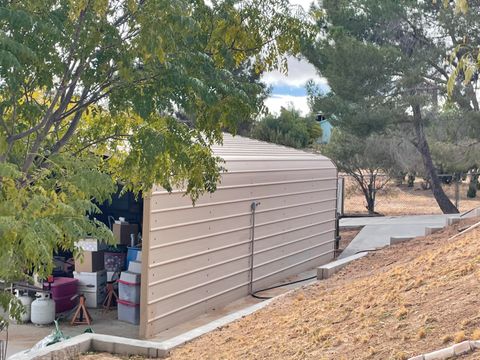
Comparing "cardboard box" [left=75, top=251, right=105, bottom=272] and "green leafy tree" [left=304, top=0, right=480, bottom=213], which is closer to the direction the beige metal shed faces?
the cardboard box

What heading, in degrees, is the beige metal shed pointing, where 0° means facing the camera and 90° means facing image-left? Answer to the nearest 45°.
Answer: approximately 45°

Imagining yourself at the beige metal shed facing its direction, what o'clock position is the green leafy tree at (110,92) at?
The green leafy tree is roughly at 11 o'clock from the beige metal shed.

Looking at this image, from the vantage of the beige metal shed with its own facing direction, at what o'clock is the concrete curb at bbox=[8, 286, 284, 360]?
The concrete curb is roughly at 11 o'clock from the beige metal shed.

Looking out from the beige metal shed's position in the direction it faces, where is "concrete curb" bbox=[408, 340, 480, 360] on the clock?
The concrete curb is roughly at 10 o'clock from the beige metal shed.

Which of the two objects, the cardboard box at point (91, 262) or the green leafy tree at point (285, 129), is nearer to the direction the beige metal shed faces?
the cardboard box

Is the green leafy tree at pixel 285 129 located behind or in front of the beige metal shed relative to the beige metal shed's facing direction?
behind

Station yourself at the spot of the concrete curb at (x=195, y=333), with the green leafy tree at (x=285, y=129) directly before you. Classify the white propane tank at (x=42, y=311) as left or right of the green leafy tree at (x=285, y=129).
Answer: left
